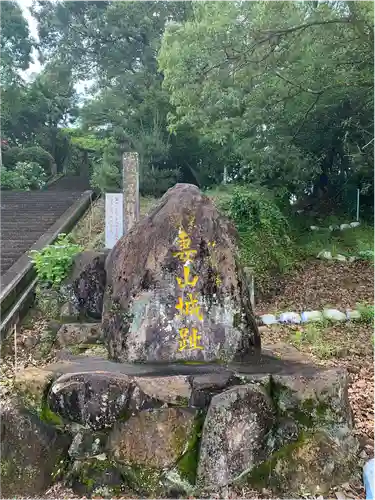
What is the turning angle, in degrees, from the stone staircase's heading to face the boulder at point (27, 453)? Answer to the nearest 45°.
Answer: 0° — it already faces it

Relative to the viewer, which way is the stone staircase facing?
toward the camera

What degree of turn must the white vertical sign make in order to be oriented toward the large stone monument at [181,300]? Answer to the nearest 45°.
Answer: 0° — it already faces it

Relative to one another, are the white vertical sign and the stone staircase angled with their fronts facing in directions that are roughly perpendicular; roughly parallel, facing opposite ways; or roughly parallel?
roughly parallel

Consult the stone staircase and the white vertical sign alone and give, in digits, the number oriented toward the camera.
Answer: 2

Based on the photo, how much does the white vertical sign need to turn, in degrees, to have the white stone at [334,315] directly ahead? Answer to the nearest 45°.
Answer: approximately 90° to its left

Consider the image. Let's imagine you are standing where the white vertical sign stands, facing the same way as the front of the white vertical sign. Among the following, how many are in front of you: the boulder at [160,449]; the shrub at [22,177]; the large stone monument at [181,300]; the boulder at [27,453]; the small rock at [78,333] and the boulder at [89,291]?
5

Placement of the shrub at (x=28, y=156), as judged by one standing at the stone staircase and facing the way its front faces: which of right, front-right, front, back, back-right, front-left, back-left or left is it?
back

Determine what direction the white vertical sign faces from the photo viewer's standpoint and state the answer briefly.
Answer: facing the viewer

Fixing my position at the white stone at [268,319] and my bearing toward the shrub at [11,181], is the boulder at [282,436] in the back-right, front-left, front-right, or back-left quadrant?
back-left

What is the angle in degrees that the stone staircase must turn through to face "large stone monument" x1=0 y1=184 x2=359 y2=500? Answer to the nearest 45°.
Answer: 0° — it already faces it

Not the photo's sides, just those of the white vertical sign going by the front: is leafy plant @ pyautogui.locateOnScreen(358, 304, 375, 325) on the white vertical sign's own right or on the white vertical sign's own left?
on the white vertical sign's own left

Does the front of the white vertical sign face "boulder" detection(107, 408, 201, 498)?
yes

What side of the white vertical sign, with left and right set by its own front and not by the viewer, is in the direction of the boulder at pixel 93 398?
front

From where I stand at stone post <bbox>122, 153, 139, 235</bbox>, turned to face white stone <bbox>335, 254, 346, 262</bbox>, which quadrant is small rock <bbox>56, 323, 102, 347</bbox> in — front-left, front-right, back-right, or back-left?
back-right

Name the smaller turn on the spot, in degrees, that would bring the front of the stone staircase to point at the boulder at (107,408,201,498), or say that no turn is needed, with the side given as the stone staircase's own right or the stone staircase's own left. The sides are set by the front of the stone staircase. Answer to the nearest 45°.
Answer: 0° — it already faces it
